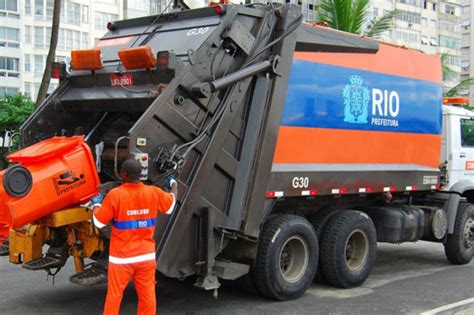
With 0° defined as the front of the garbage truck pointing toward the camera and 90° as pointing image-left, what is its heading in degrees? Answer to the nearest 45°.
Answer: approximately 225°

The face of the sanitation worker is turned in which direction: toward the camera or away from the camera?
away from the camera

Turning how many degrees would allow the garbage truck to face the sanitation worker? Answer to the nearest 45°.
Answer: approximately 180°
